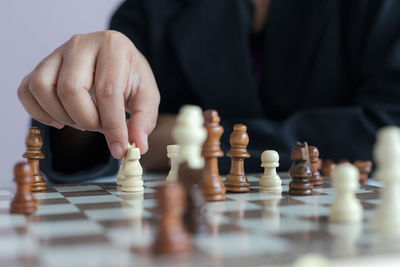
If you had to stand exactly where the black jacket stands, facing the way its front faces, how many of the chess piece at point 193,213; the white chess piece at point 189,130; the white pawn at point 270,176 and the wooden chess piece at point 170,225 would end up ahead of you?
4

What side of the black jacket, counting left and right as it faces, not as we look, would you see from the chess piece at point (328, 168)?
front

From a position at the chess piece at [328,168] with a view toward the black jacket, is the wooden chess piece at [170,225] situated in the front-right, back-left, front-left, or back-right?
back-left

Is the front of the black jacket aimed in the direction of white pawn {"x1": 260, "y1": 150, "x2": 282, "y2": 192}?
yes

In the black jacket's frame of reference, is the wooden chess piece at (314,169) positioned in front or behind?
in front

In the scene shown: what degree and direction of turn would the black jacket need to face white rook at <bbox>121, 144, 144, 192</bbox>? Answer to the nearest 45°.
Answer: approximately 45° to its right

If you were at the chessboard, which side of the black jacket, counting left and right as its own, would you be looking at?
front

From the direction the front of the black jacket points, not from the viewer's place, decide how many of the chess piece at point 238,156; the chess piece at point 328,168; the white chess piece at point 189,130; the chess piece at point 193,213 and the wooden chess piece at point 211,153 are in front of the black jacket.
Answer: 5

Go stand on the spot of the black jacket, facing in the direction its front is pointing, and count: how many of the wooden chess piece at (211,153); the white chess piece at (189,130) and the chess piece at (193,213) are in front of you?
3

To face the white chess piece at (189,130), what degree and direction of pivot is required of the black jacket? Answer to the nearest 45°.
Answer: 0° — it already faces it

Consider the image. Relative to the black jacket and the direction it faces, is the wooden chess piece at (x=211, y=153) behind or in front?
in front

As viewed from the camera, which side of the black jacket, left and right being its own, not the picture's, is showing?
front

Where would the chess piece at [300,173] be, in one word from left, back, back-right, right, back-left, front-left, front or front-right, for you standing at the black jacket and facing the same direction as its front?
front
